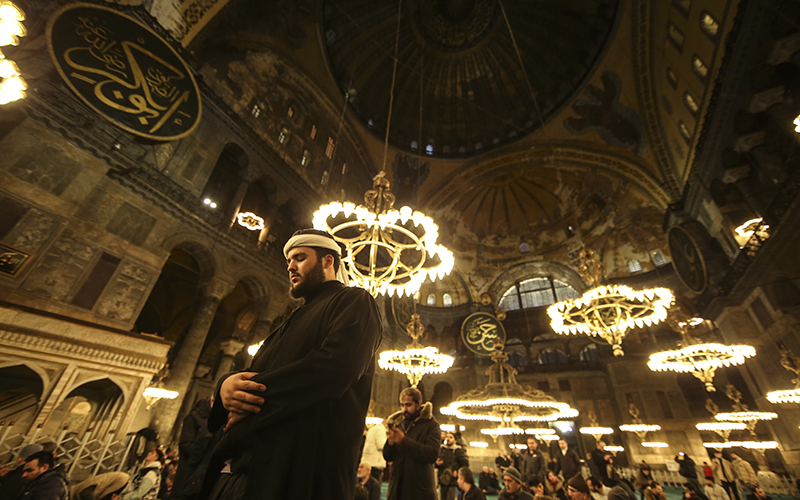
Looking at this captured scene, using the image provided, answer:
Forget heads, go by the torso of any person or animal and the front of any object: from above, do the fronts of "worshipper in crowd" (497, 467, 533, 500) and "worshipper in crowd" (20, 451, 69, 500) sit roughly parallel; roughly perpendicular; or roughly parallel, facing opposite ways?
roughly parallel

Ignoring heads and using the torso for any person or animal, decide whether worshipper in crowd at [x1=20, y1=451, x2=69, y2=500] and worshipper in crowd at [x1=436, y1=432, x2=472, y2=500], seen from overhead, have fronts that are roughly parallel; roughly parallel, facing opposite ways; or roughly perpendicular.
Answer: roughly parallel

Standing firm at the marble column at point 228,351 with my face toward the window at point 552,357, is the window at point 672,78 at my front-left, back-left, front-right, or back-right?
front-right

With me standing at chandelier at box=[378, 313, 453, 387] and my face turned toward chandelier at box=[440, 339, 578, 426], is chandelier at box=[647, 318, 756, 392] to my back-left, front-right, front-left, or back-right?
front-right

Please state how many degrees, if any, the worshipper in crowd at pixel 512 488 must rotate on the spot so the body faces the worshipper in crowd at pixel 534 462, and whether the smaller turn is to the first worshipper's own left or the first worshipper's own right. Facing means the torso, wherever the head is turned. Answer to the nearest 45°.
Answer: approximately 135° to the first worshipper's own right

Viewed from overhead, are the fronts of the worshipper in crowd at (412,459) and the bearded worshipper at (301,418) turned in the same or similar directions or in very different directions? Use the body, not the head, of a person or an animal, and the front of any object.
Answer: same or similar directions

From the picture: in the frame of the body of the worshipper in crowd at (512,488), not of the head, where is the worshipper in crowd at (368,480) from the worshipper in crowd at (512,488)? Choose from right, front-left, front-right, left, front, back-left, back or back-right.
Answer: front-right

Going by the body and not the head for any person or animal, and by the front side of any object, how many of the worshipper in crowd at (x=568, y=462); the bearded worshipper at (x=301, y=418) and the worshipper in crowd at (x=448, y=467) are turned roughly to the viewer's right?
0
